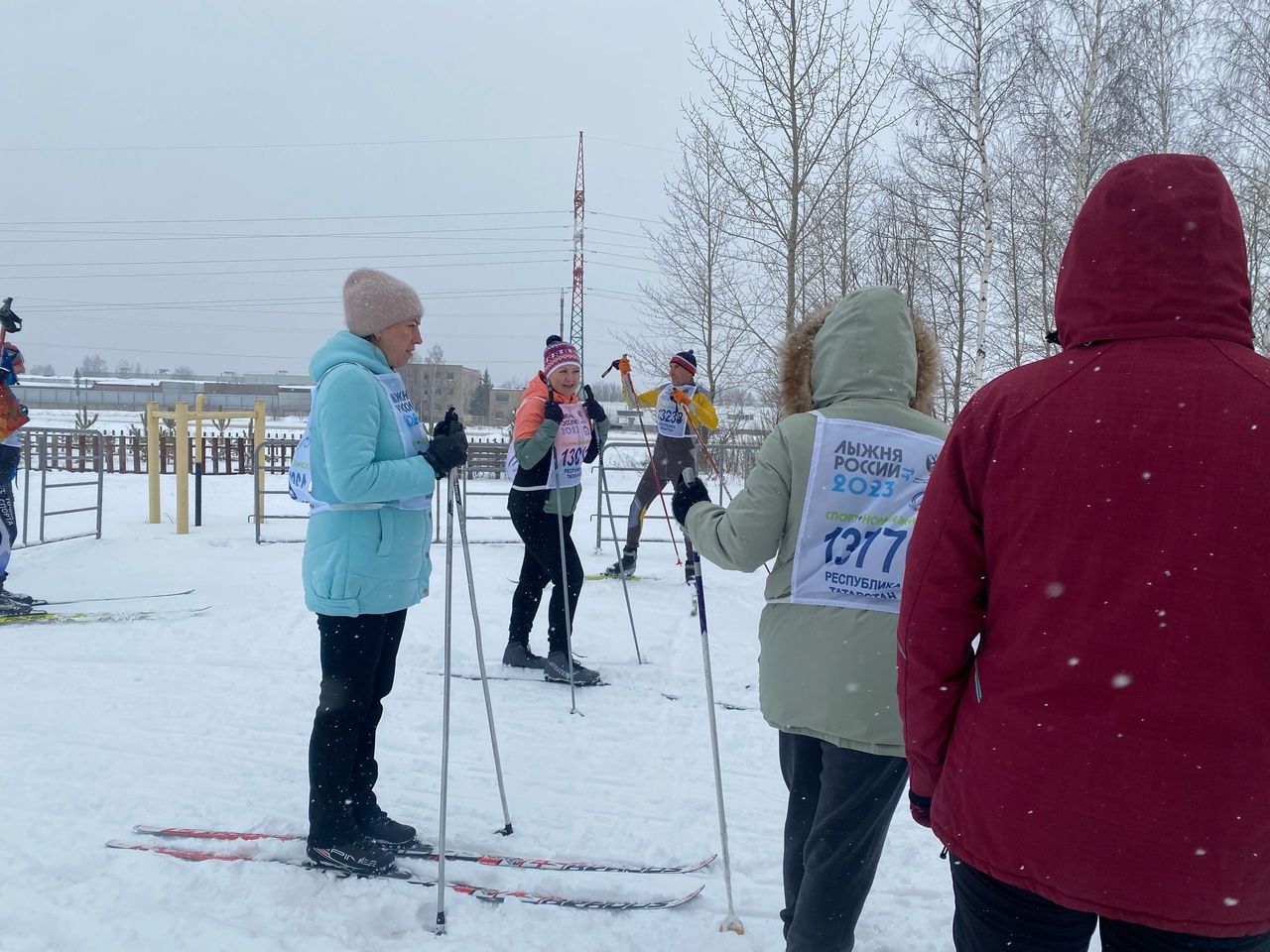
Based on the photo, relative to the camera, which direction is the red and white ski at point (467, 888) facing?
to the viewer's right

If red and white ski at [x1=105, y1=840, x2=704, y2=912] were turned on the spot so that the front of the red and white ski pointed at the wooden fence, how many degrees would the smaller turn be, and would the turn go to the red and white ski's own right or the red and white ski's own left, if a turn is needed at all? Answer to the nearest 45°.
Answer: approximately 90° to the red and white ski's own left

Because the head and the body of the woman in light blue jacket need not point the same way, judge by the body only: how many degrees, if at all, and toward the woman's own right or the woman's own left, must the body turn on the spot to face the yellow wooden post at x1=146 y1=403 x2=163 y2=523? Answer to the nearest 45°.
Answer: approximately 90° to the woman's own left

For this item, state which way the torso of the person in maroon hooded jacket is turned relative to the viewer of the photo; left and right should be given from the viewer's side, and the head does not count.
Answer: facing away from the viewer

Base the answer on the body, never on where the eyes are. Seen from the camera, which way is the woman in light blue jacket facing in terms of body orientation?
to the viewer's right

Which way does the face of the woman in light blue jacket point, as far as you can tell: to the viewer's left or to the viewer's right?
to the viewer's right

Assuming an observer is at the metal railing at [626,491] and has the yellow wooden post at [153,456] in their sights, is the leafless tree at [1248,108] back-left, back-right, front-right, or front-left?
back-right

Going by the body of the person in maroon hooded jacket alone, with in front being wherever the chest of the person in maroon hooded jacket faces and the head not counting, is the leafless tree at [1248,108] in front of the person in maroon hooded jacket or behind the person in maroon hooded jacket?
in front

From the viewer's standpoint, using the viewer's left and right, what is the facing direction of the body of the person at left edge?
facing to the right of the viewer

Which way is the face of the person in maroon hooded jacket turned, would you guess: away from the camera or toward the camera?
away from the camera

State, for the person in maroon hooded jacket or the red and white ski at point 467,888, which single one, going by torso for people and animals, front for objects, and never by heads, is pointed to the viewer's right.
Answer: the red and white ski
